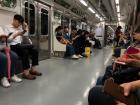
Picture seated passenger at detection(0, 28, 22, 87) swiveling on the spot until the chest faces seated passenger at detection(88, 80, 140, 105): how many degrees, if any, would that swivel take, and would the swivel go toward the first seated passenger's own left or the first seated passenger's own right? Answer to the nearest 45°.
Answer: approximately 45° to the first seated passenger's own right

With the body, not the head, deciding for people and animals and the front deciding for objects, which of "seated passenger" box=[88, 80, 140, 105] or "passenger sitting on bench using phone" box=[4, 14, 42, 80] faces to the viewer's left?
the seated passenger

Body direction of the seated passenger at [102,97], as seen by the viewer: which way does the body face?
to the viewer's left

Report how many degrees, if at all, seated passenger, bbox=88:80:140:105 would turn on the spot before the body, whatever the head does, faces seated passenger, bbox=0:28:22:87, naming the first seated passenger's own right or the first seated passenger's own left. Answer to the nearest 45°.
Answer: approximately 45° to the first seated passenger's own right

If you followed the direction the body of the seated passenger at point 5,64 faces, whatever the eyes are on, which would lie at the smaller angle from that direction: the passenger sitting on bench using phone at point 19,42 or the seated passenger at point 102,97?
the seated passenger

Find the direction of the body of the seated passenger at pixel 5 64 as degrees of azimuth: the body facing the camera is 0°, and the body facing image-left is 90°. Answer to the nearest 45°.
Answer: approximately 315°

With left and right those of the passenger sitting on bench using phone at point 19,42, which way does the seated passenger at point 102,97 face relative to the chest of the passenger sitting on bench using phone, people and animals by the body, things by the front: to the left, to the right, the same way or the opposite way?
the opposite way

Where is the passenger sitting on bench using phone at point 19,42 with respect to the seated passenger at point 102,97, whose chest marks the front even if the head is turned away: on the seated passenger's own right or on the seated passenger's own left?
on the seated passenger's own right

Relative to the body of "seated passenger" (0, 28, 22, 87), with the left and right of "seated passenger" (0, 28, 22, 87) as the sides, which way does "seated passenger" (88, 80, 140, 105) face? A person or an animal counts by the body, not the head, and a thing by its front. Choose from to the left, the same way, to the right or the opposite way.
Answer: the opposite way
